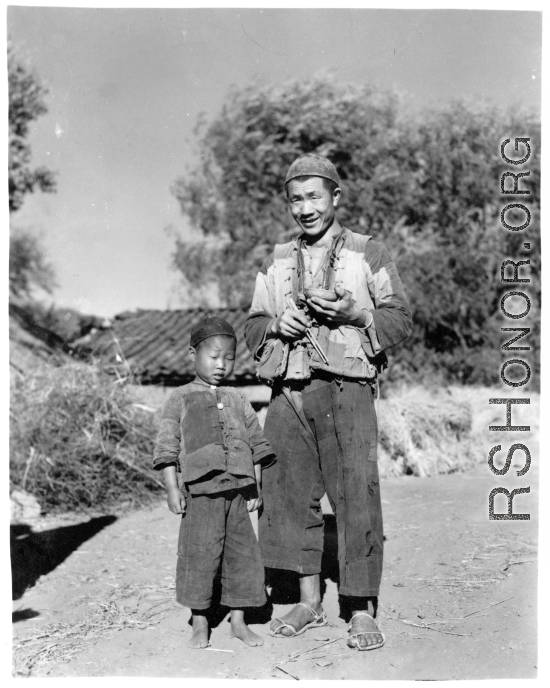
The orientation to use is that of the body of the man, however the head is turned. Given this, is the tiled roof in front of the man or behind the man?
behind

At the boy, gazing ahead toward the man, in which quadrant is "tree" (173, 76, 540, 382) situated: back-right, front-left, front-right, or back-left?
front-left

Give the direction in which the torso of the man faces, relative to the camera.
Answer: toward the camera

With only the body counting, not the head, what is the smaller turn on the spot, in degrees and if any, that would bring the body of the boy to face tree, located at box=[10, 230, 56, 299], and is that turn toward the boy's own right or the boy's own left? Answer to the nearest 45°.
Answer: approximately 180°

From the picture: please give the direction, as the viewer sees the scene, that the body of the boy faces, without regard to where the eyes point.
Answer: toward the camera

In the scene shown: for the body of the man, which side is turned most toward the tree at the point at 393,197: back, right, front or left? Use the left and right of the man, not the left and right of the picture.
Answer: back

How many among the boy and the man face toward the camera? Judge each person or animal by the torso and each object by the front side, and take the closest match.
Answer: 2

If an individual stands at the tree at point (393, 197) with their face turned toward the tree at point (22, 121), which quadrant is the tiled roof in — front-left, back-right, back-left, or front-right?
front-left
